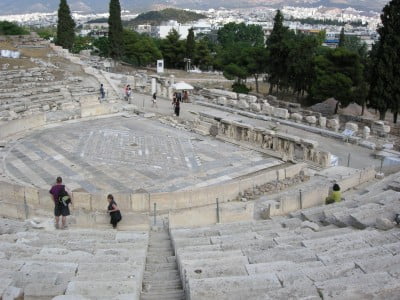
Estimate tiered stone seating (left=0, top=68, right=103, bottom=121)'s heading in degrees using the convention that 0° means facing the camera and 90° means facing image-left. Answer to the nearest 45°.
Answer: approximately 315°

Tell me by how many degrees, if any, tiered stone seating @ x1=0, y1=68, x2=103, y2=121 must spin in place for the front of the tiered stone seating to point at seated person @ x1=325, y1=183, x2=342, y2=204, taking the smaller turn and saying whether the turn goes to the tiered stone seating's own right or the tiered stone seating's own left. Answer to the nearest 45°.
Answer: approximately 45° to the tiered stone seating's own right

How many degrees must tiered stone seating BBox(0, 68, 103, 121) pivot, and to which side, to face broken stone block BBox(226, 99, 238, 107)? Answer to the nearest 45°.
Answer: approximately 45° to its left

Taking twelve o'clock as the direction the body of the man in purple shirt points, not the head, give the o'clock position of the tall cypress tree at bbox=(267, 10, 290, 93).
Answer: The tall cypress tree is roughly at 1 o'clock from the man in purple shirt.

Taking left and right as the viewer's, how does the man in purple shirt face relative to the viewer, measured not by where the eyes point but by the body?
facing away from the viewer

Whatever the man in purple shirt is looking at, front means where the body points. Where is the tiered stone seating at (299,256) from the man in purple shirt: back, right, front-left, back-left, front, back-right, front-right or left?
back-right

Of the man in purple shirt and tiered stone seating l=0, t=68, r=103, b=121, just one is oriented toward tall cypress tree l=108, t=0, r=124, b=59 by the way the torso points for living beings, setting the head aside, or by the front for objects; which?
the man in purple shirt

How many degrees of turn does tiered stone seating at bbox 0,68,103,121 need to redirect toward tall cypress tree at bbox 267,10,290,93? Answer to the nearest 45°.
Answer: approximately 45° to its left

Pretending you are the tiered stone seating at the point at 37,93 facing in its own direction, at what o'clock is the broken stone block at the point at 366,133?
The broken stone block is roughly at 12 o'clock from the tiered stone seating.

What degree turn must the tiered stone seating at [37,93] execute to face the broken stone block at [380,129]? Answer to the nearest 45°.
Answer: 0° — it already faces it

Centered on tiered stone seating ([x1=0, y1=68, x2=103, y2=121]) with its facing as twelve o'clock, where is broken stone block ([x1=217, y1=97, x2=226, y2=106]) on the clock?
The broken stone block is roughly at 11 o'clock from the tiered stone seating.
